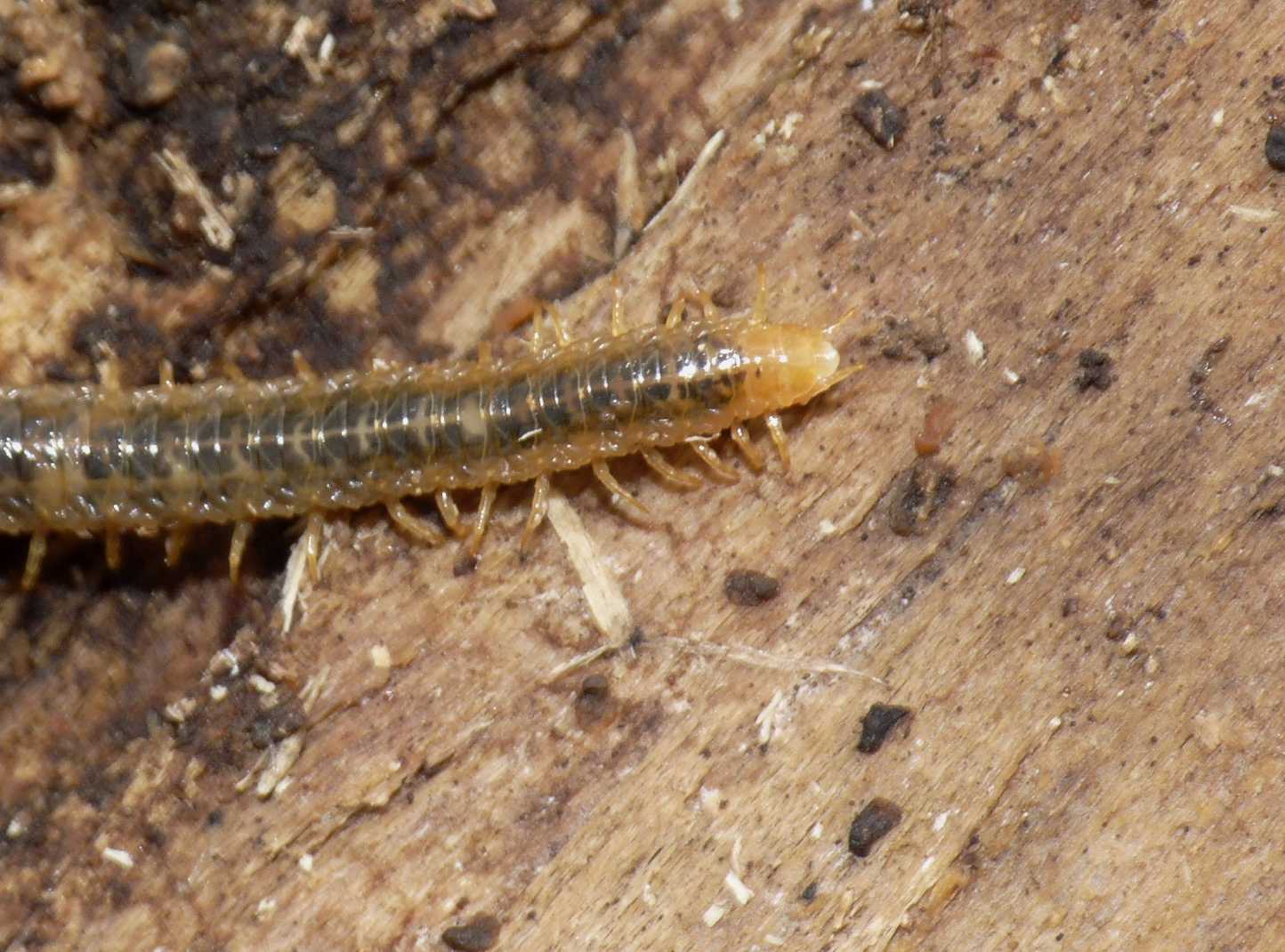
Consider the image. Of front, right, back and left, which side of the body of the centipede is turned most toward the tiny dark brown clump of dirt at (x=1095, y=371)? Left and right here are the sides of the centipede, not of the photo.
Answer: front

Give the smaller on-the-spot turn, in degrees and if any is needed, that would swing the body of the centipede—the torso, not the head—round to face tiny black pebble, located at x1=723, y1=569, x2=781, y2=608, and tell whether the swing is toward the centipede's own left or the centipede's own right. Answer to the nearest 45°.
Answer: approximately 45° to the centipede's own right

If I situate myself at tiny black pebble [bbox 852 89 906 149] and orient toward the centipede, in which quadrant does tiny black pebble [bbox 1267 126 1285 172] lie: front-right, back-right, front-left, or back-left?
back-left

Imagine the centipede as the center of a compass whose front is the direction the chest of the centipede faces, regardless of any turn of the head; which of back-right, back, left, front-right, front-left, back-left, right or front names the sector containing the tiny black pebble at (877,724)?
front-right

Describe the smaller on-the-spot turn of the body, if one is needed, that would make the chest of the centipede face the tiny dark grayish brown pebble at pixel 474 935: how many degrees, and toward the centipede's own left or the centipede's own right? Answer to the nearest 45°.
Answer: approximately 90° to the centipede's own right

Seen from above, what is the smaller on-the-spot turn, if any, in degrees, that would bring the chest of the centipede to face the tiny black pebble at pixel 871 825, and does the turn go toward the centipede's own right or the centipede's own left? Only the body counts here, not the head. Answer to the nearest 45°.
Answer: approximately 45° to the centipede's own right

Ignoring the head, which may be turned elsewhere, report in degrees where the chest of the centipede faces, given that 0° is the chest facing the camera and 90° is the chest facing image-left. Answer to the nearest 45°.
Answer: approximately 270°

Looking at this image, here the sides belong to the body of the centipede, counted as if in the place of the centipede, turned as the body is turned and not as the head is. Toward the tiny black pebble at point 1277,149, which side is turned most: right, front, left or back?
front

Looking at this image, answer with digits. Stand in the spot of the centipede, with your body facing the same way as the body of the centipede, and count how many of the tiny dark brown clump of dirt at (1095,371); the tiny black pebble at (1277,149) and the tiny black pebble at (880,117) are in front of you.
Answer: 3
